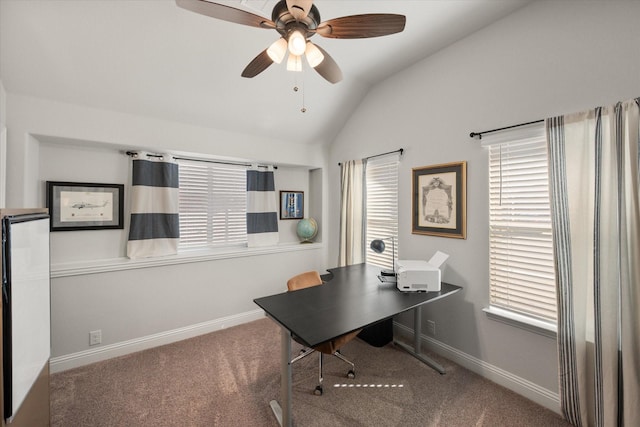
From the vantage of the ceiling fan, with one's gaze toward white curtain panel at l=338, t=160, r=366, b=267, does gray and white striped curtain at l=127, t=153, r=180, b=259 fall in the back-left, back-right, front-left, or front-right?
front-left

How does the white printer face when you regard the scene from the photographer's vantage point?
facing to the left of the viewer

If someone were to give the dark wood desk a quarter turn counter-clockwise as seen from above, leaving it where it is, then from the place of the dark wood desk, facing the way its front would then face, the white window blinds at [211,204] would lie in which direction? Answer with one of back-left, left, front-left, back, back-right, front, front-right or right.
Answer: right

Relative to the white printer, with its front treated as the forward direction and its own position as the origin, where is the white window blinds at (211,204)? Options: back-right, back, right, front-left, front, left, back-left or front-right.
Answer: front

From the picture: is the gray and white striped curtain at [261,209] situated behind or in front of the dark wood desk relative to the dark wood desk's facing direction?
in front

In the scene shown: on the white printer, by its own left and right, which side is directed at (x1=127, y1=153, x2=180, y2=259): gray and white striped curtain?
front

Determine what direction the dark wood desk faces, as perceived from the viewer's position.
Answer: facing away from the viewer and to the left of the viewer

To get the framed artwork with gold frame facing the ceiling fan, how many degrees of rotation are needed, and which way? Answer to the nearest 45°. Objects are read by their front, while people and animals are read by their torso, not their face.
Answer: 0° — it already faces it

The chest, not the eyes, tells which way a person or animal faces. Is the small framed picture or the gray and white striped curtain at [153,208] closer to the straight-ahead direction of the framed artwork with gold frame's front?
the gray and white striped curtain

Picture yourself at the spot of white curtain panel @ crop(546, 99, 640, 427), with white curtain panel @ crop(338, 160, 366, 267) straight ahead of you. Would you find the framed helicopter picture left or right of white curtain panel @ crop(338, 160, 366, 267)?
left

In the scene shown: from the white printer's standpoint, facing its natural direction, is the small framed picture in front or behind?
in front

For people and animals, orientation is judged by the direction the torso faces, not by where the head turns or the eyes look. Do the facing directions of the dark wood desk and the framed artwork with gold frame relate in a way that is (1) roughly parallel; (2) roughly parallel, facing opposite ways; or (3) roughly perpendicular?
roughly perpendicular

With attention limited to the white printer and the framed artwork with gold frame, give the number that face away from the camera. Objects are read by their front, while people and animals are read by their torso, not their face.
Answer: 0

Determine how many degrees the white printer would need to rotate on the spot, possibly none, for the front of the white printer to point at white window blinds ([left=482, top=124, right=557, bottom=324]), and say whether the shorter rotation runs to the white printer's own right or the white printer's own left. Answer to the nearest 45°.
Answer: approximately 180°

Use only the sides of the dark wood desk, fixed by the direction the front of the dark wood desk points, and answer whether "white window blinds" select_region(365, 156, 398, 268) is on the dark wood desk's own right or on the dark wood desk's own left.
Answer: on the dark wood desk's own right
